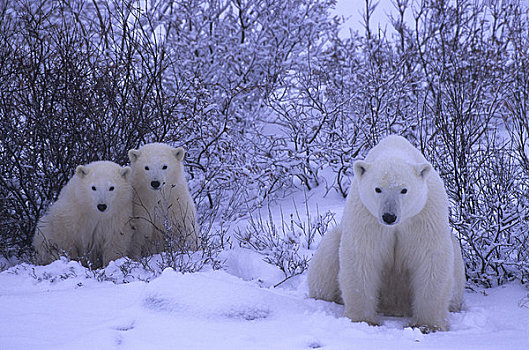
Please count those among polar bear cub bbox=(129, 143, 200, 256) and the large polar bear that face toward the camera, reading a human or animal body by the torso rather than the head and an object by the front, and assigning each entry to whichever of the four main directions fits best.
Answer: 2

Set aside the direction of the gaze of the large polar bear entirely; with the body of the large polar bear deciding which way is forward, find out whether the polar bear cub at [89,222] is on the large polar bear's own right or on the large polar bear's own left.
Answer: on the large polar bear's own right

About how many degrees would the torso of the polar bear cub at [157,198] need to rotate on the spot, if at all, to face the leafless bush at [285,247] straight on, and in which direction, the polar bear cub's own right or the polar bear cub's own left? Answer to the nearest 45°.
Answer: approximately 90° to the polar bear cub's own left

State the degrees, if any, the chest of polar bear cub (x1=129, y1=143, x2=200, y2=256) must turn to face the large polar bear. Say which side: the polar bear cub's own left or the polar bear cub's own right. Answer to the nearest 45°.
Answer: approximately 45° to the polar bear cub's own left

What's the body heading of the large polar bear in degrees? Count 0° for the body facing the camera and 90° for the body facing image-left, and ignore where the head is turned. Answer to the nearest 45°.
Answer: approximately 0°
